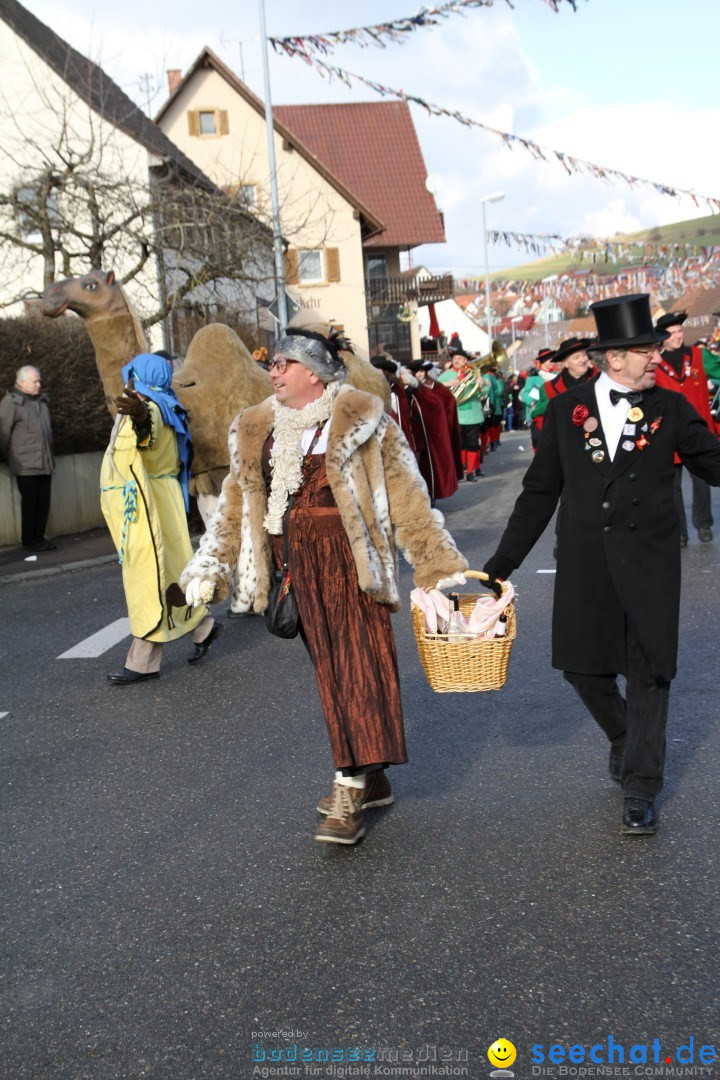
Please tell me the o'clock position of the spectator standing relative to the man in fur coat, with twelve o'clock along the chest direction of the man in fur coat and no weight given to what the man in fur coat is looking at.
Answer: The spectator standing is roughly at 4 o'clock from the man in fur coat.

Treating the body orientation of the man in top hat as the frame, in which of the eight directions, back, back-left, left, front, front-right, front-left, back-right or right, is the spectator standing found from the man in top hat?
back-right

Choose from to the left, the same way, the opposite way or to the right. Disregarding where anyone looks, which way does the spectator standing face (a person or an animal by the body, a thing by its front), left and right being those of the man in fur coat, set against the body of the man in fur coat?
to the left

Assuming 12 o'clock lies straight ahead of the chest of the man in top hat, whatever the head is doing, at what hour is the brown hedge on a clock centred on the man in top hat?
The brown hedge is roughly at 5 o'clock from the man in top hat.

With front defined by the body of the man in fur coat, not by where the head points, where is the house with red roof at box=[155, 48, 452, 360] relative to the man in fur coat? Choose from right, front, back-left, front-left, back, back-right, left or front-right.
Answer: back-right

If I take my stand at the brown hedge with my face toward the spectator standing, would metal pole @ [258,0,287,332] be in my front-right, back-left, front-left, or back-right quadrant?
back-left

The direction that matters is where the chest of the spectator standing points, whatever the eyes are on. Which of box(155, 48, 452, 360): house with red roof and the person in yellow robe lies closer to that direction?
the person in yellow robe

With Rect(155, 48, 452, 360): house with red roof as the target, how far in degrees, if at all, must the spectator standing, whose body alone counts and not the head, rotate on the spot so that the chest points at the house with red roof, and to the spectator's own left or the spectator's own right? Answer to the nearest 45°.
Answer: approximately 135° to the spectator's own left

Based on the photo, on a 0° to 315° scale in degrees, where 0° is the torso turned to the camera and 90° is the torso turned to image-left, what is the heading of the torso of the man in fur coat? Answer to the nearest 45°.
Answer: approximately 45°
